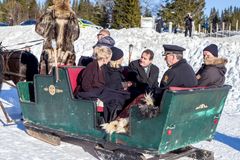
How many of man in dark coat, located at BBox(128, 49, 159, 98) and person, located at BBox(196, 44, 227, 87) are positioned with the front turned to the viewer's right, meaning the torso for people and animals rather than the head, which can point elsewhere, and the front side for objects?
0

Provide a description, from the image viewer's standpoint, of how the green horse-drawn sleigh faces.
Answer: facing away from the viewer and to the left of the viewer

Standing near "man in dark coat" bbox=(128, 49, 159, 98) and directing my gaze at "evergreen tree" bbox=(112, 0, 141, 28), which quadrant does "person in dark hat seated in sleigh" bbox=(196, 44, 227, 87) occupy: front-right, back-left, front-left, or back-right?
back-right

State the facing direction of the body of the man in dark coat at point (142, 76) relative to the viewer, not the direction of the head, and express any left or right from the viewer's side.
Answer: facing the viewer and to the left of the viewer

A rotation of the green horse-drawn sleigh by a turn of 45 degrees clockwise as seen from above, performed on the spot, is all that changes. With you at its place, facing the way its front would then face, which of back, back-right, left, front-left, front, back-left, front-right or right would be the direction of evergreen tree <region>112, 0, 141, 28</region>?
front

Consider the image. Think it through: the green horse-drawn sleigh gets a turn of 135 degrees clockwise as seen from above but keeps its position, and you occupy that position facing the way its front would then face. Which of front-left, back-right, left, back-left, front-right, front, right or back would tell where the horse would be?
back-left
